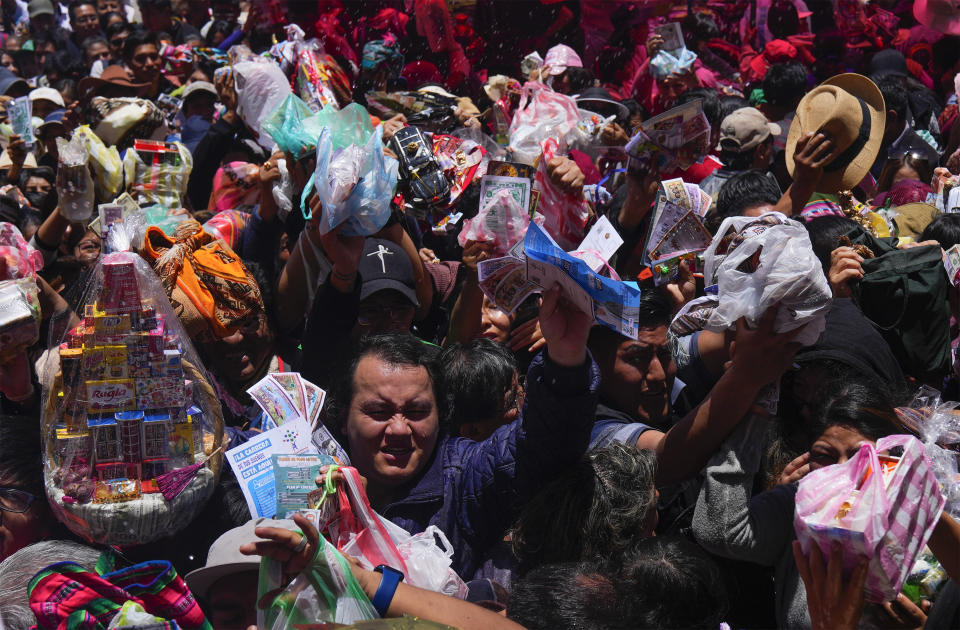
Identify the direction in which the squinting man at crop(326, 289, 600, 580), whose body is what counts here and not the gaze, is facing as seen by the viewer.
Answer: toward the camera

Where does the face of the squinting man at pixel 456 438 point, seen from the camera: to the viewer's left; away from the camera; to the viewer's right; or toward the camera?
toward the camera
